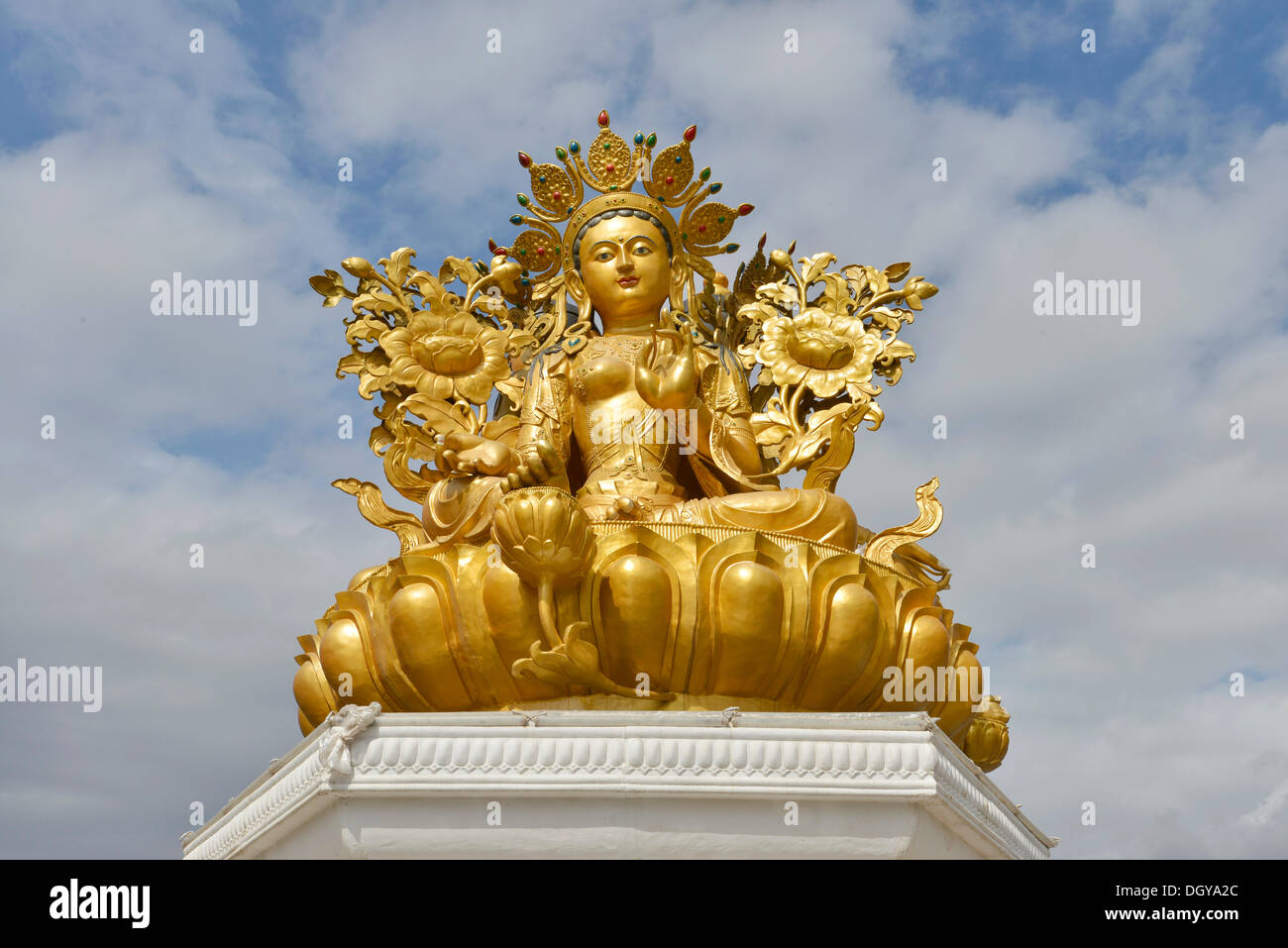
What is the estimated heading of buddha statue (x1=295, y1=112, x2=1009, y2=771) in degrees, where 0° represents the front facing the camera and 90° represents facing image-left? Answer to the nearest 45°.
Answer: approximately 0°
